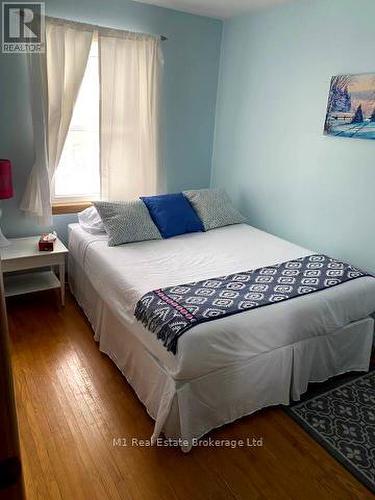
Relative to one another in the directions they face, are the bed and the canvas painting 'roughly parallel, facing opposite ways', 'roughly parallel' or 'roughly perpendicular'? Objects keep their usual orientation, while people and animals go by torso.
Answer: roughly perpendicular

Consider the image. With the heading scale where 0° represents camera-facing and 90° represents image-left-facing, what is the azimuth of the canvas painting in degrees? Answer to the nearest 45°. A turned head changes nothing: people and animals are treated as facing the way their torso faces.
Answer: approximately 45°

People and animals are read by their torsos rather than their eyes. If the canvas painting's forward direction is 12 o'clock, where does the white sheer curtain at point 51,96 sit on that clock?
The white sheer curtain is roughly at 1 o'clock from the canvas painting.

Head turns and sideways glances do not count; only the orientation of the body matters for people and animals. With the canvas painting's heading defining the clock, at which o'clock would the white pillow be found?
The white pillow is roughly at 1 o'clock from the canvas painting.

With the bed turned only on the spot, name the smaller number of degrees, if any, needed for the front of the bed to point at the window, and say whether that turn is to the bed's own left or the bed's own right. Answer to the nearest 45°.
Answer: approximately 180°

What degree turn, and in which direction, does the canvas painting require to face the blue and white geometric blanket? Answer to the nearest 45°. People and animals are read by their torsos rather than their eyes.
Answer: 0° — it already faces it

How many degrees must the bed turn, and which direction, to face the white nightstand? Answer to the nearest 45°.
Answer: approximately 180°

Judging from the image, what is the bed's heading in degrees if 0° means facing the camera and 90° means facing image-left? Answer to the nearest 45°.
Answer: approximately 315°

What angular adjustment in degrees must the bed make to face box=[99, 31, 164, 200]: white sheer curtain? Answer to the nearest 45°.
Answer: approximately 180°
